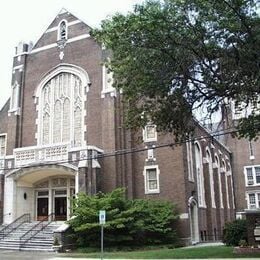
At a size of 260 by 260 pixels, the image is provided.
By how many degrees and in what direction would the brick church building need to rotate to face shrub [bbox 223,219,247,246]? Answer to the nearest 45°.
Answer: approximately 90° to its left

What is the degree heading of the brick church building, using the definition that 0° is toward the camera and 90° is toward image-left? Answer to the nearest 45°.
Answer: approximately 45°

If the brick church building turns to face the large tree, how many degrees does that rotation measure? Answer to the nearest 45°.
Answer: approximately 45° to its left
